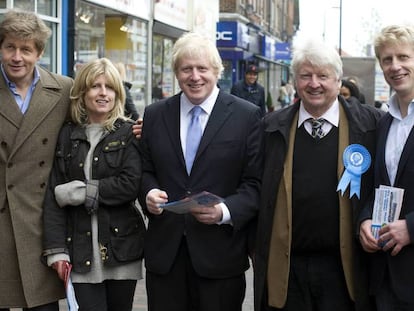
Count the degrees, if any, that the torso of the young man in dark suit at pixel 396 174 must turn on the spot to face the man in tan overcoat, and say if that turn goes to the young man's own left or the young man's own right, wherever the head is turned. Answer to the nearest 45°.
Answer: approximately 45° to the young man's own right

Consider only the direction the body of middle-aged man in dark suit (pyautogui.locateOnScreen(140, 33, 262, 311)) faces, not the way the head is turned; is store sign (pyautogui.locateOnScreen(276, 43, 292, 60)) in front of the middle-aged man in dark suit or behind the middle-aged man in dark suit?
behind

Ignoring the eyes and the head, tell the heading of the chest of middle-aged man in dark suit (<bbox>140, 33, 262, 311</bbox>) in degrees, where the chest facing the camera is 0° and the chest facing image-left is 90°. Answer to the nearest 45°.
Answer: approximately 0°

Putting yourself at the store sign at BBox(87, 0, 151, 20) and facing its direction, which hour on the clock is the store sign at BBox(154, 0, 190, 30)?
the store sign at BBox(154, 0, 190, 30) is roughly at 8 o'clock from the store sign at BBox(87, 0, 151, 20).

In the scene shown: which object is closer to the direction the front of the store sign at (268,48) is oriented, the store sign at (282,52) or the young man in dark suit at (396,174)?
the young man in dark suit

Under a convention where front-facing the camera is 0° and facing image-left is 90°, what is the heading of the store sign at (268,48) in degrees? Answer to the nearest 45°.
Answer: approximately 315°

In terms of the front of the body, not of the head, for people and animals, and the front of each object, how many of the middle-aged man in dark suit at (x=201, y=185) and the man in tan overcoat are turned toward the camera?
2

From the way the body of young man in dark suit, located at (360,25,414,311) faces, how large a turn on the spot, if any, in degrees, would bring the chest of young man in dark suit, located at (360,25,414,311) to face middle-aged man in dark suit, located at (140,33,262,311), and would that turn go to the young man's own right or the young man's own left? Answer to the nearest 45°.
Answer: approximately 45° to the young man's own right

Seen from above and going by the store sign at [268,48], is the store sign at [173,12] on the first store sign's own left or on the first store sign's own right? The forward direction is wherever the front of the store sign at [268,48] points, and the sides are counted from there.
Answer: on the first store sign's own right

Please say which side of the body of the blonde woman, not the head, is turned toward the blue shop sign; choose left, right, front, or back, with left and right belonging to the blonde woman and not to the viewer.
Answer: back
